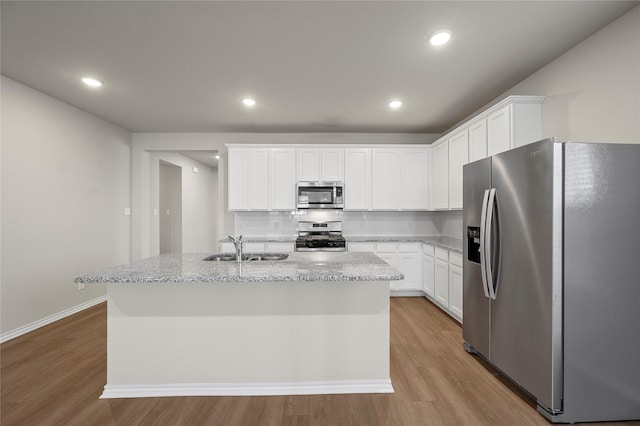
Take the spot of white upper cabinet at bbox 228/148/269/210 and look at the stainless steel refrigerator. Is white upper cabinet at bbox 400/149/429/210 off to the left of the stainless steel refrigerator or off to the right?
left

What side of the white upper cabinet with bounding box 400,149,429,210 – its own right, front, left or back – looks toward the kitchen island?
front

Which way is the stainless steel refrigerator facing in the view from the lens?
facing the viewer and to the left of the viewer

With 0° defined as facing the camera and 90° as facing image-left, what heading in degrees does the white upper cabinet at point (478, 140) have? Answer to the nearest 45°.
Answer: approximately 45°

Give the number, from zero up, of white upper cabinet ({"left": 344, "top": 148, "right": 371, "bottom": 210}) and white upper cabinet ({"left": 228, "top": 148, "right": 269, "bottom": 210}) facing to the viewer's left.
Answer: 0

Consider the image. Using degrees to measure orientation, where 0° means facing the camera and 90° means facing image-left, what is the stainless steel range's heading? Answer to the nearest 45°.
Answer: approximately 0°

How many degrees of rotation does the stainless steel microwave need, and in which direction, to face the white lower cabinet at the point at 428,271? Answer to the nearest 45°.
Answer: approximately 90° to its left

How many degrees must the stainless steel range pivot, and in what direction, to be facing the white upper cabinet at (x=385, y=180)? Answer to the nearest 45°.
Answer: approximately 90° to its left

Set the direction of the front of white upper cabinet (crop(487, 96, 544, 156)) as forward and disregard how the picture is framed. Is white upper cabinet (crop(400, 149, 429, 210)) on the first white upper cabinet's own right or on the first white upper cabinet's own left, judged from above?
on the first white upper cabinet's own right

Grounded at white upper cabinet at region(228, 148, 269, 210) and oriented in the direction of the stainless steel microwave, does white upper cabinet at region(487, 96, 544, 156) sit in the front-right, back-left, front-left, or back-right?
front-right

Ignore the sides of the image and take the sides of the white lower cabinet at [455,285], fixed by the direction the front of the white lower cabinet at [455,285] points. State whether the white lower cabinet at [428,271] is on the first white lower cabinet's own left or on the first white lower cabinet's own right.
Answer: on the first white lower cabinet's own right

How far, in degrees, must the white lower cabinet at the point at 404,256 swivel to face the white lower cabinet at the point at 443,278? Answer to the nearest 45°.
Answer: approximately 45° to its left

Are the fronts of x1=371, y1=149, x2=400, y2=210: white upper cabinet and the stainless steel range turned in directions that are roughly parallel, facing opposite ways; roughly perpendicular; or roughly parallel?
roughly parallel

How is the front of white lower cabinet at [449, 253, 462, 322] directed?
to the viewer's left

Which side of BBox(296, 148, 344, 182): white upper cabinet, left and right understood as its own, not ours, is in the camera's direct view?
front

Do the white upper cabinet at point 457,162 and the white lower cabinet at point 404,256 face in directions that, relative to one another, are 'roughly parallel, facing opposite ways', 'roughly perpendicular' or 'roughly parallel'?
roughly perpendicular

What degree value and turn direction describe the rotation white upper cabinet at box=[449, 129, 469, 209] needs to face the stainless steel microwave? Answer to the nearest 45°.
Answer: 0° — it already faces it
